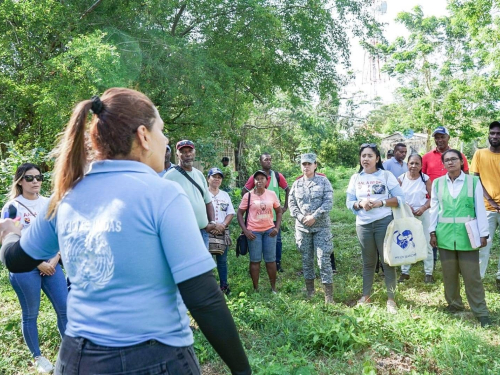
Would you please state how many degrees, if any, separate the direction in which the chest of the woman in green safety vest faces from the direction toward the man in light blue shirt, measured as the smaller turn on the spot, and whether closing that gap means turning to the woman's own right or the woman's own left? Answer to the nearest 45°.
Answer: approximately 180°

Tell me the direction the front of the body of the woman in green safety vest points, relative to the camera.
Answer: toward the camera

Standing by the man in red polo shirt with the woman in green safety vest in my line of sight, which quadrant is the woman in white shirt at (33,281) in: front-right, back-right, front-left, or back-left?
front-right

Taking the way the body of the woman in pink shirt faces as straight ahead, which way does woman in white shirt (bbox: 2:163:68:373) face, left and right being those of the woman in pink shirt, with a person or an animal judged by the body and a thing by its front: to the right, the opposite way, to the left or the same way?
to the left

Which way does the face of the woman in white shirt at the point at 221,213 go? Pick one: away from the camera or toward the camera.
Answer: toward the camera

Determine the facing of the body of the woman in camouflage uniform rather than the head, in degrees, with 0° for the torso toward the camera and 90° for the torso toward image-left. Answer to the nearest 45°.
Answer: approximately 0°

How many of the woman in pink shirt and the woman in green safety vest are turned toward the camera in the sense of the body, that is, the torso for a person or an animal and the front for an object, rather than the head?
2

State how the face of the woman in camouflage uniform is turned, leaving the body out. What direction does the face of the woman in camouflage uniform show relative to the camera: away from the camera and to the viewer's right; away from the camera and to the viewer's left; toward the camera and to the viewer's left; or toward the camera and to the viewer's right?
toward the camera and to the viewer's left

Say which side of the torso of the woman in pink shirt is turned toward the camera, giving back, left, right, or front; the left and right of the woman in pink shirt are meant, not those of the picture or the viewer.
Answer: front

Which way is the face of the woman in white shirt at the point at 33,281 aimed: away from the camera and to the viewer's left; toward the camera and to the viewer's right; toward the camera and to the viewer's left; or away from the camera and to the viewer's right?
toward the camera and to the viewer's right

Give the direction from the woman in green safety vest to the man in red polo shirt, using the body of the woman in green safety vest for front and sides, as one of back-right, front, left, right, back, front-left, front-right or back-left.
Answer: back

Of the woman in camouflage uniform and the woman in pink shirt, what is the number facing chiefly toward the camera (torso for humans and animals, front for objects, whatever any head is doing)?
2

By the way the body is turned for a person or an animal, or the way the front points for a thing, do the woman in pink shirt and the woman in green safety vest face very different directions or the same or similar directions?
same or similar directions

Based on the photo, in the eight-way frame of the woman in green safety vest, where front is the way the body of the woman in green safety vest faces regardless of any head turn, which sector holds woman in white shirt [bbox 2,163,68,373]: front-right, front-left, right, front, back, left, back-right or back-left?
front-right

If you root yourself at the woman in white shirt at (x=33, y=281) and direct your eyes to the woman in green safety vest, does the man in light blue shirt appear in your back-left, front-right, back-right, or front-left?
front-left
